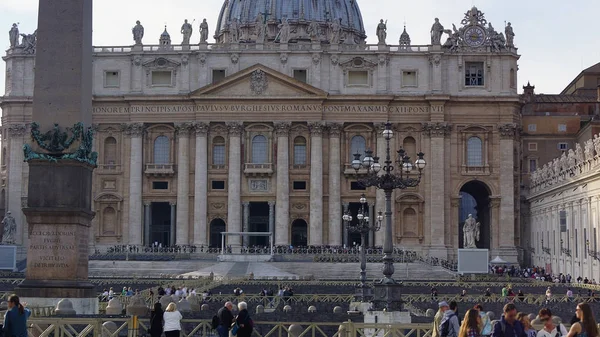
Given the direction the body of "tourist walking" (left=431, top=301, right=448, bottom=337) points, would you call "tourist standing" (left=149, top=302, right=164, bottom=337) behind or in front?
behind

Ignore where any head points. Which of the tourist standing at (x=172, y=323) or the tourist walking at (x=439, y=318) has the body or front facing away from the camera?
the tourist standing at (x=172, y=323)

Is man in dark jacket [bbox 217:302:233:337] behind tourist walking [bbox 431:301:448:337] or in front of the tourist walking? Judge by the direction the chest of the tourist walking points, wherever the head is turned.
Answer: behind

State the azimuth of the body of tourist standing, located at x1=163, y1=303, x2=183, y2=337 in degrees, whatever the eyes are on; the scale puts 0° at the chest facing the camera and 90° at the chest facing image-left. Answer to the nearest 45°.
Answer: approximately 180°

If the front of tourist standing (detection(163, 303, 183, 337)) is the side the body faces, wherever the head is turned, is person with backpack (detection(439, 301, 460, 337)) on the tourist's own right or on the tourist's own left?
on the tourist's own right

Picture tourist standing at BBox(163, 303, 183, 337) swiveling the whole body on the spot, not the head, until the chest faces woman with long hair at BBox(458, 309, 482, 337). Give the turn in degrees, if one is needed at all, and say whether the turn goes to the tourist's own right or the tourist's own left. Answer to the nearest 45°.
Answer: approximately 135° to the tourist's own right
